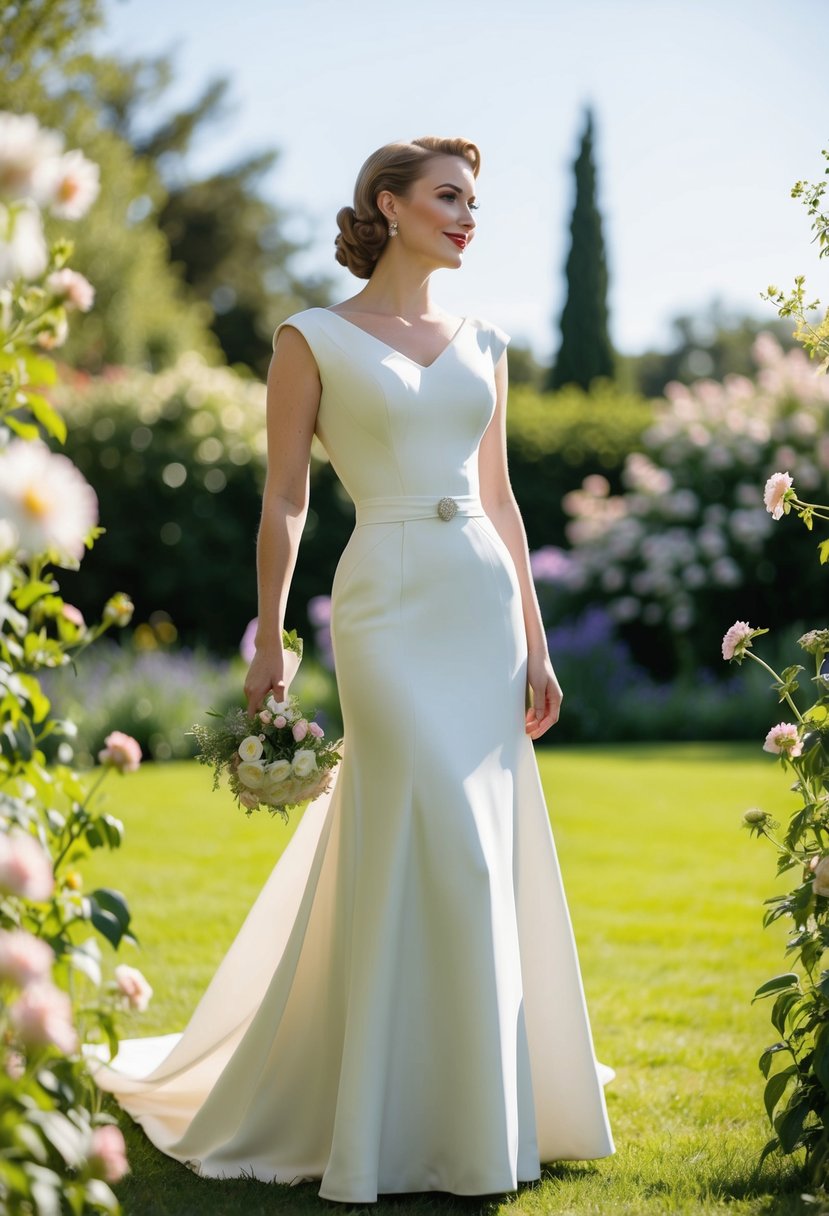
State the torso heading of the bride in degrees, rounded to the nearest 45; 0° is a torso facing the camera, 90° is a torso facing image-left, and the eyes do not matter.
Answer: approximately 315°

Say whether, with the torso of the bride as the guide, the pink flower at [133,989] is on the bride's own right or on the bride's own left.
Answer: on the bride's own right

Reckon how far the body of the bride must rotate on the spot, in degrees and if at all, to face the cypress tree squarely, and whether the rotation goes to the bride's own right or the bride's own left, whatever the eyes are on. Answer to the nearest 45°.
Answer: approximately 135° to the bride's own left

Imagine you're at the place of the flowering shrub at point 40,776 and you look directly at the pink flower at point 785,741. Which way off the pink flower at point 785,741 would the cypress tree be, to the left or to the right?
left

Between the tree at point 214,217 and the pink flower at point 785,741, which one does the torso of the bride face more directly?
the pink flower

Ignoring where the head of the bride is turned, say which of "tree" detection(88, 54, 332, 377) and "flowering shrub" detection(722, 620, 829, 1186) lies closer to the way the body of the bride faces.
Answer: the flowering shrub

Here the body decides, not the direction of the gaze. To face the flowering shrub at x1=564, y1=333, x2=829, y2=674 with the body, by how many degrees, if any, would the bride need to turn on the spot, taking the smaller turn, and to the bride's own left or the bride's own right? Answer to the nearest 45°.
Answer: approximately 135° to the bride's own left
